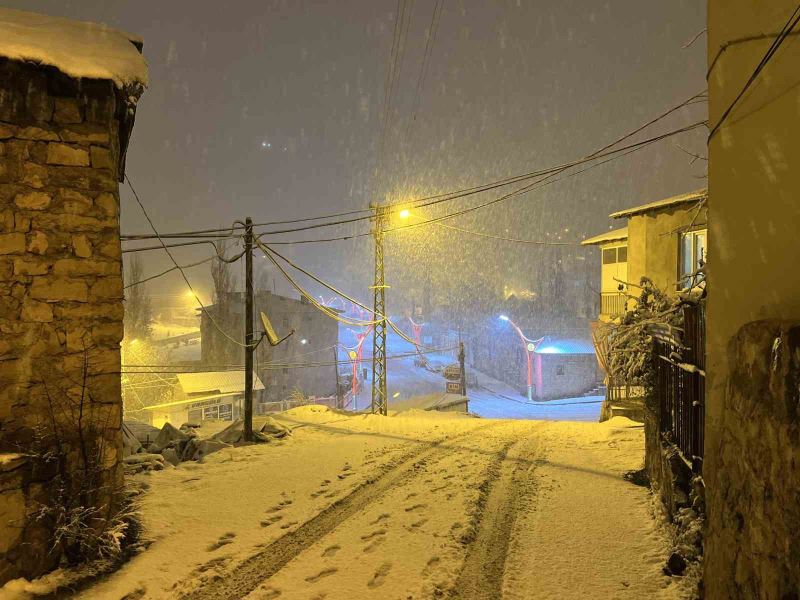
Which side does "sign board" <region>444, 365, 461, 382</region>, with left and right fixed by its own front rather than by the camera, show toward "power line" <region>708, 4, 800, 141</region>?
front

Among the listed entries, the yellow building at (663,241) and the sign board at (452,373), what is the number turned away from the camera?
0

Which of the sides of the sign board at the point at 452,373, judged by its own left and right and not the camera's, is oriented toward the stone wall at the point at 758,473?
front

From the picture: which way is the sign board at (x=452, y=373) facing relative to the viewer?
toward the camera

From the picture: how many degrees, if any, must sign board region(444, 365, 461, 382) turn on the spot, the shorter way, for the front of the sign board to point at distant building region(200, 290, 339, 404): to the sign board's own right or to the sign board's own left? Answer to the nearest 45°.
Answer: approximately 90° to the sign board's own right

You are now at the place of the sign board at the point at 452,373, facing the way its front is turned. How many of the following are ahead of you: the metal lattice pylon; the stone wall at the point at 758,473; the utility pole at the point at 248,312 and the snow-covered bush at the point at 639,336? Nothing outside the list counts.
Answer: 4

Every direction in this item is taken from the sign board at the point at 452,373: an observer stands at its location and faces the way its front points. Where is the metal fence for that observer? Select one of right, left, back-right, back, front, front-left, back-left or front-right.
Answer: front

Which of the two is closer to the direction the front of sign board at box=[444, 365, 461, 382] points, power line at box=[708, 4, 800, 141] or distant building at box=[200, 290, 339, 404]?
the power line

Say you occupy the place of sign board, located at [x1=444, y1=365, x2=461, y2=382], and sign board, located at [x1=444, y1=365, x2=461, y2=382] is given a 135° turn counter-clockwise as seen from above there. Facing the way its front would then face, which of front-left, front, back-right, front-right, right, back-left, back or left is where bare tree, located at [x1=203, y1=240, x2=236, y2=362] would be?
back-left

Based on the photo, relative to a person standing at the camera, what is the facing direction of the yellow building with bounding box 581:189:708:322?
facing the viewer and to the left of the viewer

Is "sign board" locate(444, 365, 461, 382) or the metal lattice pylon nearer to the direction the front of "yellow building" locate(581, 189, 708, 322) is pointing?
the metal lattice pylon

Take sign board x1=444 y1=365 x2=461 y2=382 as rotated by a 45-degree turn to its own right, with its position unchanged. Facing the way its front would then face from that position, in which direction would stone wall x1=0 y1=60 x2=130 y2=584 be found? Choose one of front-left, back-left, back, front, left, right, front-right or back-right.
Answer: front-left
